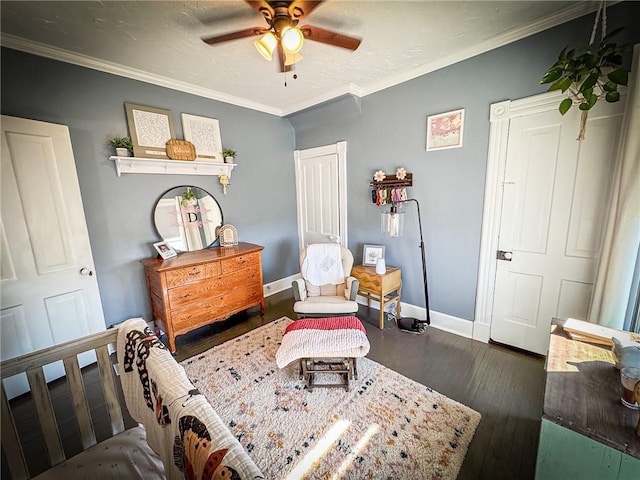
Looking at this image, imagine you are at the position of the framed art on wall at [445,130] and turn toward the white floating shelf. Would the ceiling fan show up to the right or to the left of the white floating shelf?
left

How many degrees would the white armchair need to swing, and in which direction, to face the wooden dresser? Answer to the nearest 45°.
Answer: approximately 90° to its right

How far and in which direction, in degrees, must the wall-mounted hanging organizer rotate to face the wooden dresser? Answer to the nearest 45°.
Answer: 0° — it already faces it

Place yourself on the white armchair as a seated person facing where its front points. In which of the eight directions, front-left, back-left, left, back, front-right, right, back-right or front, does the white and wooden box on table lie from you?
front-left

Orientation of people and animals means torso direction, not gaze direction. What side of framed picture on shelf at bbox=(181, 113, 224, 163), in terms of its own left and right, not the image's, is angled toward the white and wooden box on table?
front

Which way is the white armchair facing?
toward the camera

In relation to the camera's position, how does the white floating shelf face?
facing the viewer and to the right of the viewer

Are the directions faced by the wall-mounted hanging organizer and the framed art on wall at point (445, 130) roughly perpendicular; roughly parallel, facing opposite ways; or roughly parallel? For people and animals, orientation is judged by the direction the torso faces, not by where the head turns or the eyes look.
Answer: roughly parallel

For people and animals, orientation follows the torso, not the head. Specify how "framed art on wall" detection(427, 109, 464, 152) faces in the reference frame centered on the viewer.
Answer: facing the viewer and to the left of the viewer

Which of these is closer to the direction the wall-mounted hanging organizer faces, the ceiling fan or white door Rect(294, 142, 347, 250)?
the ceiling fan

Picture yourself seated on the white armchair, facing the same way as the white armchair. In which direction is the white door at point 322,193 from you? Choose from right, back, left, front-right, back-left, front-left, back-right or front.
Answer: back

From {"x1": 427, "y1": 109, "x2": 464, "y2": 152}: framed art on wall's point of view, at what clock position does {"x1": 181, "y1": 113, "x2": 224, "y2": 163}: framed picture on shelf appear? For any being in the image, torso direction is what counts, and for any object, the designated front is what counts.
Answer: The framed picture on shelf is roughly at 1 o'clock from the framed art on wall.

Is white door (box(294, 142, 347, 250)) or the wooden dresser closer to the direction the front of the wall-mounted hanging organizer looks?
the wooden dresser
